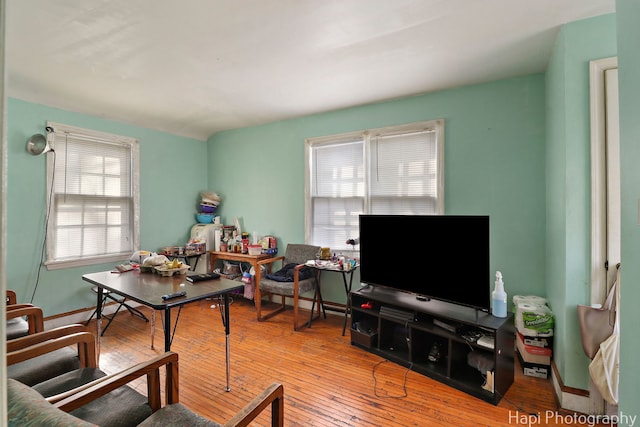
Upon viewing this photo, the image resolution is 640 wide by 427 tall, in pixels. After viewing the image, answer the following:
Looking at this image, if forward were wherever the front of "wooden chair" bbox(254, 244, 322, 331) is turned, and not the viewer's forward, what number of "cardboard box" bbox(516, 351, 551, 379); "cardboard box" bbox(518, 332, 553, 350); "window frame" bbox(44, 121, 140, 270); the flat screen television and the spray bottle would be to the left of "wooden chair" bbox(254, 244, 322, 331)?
4

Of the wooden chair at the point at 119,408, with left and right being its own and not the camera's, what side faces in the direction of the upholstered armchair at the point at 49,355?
left

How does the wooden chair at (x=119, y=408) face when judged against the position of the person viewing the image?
facing away from the viewer and to the right of the viewer

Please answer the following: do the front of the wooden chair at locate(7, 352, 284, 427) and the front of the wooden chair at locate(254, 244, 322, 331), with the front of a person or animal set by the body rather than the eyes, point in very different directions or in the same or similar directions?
very different directions

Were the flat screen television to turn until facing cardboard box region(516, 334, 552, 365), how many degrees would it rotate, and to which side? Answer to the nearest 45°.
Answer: approximately 135° to its left
